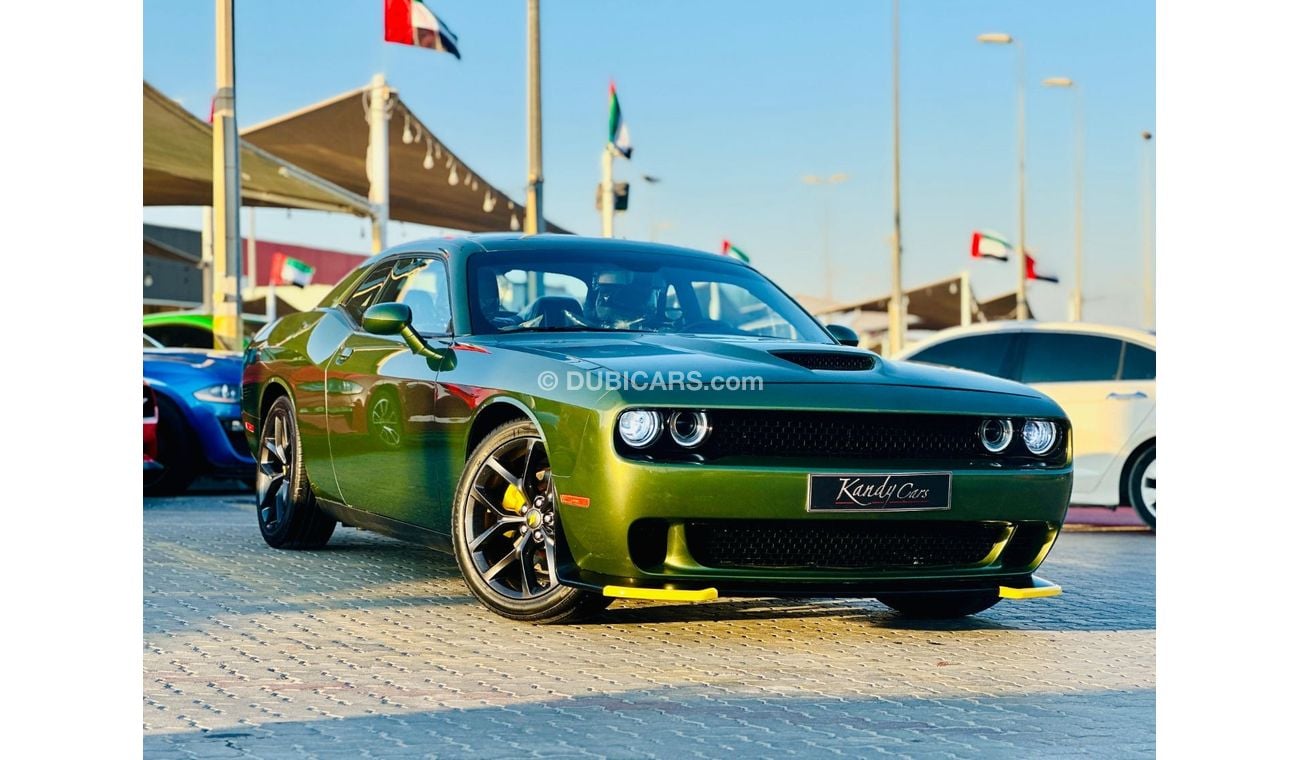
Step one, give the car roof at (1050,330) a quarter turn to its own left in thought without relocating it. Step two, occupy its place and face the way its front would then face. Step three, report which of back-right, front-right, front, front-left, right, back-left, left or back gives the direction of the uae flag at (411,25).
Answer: back-right

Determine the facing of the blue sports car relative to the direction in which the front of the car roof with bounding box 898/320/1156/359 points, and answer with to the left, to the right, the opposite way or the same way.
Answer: the opposite way

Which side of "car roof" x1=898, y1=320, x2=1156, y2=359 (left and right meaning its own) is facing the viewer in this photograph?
left

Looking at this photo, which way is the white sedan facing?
to the viewer's left

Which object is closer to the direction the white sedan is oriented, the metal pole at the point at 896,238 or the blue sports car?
the blue sports car

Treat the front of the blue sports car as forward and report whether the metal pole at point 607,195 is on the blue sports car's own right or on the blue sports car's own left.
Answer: on the blue sports car's own left

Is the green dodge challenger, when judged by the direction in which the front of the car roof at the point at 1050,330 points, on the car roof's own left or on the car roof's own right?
on the car roof's own left

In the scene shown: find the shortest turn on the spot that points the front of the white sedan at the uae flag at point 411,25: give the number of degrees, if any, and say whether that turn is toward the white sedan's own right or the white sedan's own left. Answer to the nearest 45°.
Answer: approximately 45° to the white sedan's own right

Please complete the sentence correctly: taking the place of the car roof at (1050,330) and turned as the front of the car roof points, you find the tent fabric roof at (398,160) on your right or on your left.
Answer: on your right

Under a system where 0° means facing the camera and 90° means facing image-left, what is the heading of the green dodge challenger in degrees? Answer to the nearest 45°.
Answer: approximately 315°

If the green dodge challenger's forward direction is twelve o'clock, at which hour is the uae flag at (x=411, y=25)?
The uae flag is roughly at 7 o'clock from the green dodge challenger.
